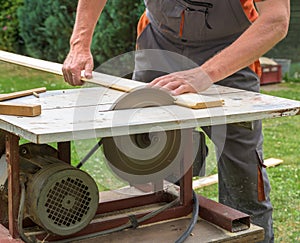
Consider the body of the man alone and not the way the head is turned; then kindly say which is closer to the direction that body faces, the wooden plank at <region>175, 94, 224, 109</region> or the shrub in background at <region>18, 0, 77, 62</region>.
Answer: the wooden plank

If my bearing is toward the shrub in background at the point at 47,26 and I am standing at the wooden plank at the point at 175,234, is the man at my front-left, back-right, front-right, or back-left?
front-right

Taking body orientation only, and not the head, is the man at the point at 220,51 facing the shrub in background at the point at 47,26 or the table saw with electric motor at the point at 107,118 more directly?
the table saw with electric motor

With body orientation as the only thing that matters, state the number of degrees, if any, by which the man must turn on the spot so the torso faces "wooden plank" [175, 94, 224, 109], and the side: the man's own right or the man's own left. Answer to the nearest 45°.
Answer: approximately 45° to the man's own left

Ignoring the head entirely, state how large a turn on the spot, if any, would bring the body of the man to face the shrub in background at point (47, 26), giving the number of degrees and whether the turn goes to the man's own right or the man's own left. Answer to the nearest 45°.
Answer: approximately 135° to the man's own right

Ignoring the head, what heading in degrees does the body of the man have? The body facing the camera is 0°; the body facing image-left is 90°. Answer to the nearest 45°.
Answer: approximately 45°

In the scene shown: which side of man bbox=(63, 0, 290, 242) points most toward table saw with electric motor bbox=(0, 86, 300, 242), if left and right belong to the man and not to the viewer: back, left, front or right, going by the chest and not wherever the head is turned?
front
